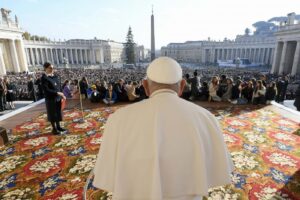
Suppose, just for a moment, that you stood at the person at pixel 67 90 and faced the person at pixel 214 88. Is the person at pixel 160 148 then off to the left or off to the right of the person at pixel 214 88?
right

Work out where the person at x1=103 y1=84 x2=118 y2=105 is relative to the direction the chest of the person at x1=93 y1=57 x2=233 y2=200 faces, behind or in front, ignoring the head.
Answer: in front

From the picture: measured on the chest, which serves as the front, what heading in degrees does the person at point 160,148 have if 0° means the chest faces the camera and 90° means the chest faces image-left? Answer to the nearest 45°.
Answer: approximately 180°

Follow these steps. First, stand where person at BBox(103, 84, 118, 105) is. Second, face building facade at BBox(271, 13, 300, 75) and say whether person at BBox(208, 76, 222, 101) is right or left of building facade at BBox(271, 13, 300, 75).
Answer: right

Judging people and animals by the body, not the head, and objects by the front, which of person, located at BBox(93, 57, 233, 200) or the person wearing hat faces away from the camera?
the person

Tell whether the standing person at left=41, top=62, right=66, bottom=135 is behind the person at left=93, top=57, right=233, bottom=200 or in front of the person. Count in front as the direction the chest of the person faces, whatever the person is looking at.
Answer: in front

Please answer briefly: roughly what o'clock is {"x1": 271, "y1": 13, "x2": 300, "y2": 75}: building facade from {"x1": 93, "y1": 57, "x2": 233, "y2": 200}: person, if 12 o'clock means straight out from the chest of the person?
The building facade is roughly at 1 o'clock from the person.
